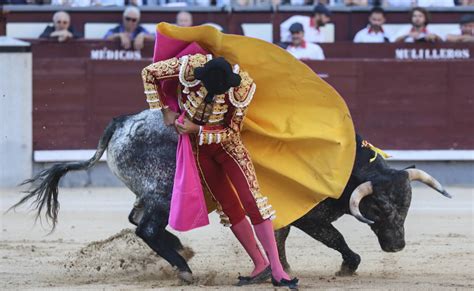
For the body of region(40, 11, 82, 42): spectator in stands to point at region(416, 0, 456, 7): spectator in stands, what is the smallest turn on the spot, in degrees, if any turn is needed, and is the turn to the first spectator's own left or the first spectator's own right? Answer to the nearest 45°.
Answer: approximately 90° to the first spectator's own left

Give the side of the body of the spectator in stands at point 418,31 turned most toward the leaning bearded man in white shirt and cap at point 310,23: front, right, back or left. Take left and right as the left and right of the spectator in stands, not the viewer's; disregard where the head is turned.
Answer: right

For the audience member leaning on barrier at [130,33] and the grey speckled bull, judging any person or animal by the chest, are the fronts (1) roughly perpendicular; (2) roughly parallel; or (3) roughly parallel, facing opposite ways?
roughly perpendicular

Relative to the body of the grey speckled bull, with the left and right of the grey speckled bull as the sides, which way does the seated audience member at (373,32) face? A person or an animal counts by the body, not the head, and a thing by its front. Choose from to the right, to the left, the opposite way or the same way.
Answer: to the right

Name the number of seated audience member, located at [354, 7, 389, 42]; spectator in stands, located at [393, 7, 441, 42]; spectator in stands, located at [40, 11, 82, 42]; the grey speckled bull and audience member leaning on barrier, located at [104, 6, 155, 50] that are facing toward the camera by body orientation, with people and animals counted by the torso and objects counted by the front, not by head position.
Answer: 4

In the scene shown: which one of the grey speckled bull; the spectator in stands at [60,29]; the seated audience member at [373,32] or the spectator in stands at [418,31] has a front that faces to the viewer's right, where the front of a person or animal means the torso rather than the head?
the grey speckled bull

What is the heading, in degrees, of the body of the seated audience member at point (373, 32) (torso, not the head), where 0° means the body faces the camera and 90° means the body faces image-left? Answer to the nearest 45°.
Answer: approximately 0°

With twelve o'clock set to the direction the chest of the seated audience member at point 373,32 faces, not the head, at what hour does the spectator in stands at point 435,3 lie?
The spectator in stands is roughly at 8 o'clock from the seated audience member.

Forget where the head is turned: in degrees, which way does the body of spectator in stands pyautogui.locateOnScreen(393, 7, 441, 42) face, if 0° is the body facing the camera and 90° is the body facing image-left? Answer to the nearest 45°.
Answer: approximately 0°

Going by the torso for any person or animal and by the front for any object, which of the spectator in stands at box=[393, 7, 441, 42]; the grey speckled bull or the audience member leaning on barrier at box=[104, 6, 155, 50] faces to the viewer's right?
the grey speckled bull

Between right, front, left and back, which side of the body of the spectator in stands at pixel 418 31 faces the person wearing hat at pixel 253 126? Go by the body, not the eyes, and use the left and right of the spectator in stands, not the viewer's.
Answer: front

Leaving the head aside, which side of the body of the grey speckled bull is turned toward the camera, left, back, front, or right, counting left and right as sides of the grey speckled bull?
right

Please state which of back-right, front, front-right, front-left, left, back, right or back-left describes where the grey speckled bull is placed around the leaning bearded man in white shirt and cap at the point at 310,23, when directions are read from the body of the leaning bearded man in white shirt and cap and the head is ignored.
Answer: front-right

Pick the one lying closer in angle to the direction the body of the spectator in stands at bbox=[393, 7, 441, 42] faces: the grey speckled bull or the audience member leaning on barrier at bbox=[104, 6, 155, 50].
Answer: the grey speckled bull
